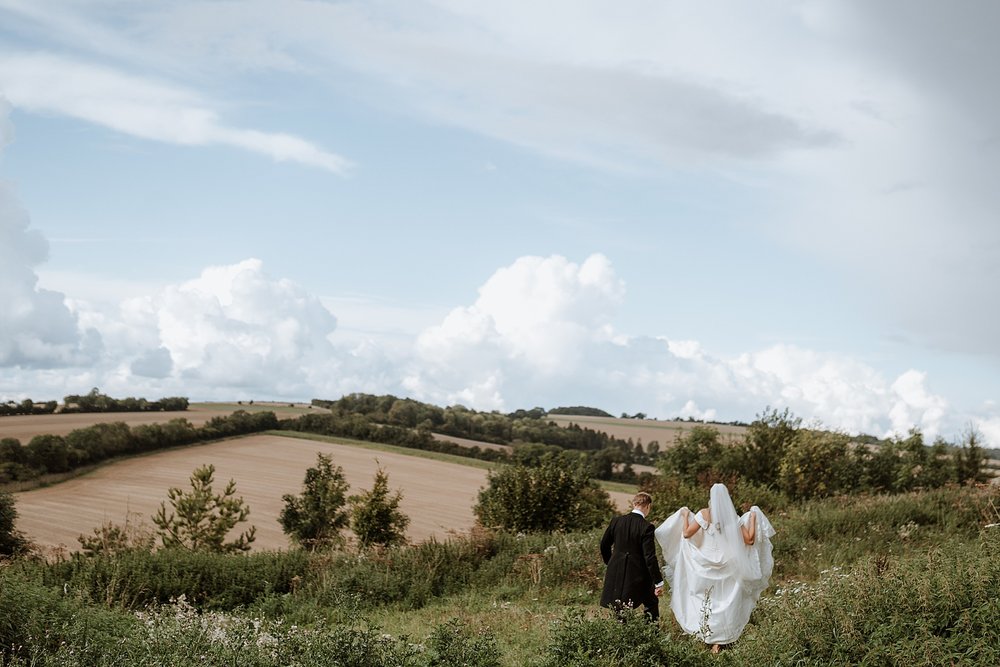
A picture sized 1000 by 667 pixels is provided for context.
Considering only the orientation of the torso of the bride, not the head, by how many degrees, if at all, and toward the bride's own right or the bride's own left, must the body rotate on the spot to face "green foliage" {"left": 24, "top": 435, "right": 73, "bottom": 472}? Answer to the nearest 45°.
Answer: approximately 45° to the bride's own left

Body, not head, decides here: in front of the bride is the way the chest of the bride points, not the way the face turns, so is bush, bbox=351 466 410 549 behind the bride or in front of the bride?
in front

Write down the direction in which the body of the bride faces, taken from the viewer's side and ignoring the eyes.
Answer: away from the camera

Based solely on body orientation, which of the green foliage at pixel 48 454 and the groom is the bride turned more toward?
the green foliage

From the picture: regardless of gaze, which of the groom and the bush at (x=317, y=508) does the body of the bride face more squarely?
the bush

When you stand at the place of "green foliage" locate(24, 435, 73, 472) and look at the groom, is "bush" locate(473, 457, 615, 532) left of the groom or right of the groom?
left

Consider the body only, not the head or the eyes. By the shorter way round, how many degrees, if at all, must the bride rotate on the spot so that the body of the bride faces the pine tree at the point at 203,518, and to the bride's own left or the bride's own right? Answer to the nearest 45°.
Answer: approximately 45° to the bride's own left

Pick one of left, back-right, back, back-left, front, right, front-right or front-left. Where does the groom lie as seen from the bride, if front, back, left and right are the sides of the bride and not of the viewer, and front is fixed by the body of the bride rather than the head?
back-left

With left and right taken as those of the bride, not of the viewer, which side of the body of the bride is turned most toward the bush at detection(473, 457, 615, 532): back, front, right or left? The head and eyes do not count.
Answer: front
